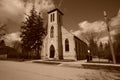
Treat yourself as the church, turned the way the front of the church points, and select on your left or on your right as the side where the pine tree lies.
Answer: on your right

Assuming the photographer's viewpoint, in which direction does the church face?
facing the viewer and to the left of the viewer
